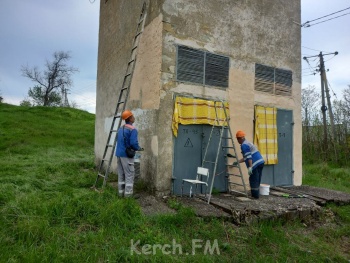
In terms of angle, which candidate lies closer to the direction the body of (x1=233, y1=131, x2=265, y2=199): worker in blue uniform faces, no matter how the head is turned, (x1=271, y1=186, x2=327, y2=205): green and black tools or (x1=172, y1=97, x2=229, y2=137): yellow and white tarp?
the yellow and white tarp

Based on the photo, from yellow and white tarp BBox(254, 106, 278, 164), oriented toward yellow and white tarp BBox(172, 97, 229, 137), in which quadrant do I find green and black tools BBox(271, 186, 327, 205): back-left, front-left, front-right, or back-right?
back-left

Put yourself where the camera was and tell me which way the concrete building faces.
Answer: facing the viewer and to the right of the viewer

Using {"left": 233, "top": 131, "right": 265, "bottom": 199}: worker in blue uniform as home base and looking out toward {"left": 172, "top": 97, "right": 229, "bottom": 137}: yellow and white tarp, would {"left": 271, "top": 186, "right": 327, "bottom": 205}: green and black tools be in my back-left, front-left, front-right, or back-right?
back-right

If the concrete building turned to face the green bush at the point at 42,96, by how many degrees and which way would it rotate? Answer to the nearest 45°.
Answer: approximately 180°
